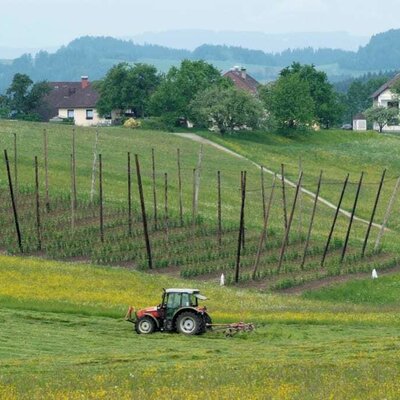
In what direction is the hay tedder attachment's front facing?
to the viewer's left

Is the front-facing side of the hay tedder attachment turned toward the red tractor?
yes
